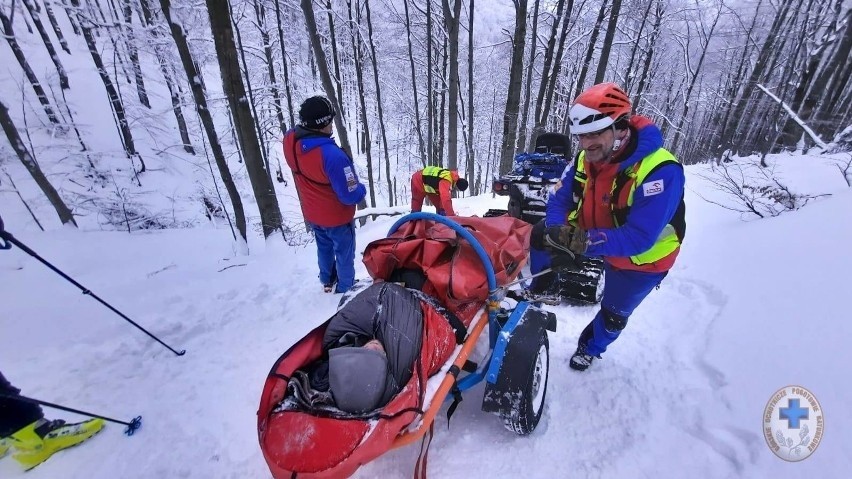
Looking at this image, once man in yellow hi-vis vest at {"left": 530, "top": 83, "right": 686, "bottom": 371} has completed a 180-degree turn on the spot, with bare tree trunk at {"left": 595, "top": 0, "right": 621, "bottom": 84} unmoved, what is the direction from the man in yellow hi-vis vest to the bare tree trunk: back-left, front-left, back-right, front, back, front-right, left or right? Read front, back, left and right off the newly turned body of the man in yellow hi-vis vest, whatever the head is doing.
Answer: front-left

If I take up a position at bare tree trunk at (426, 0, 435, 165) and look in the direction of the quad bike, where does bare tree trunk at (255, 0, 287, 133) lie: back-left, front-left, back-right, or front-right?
back-right

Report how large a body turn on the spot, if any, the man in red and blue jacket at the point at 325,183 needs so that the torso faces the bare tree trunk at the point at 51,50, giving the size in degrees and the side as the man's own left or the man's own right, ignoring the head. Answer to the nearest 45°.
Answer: approximately 90° to the man's own left

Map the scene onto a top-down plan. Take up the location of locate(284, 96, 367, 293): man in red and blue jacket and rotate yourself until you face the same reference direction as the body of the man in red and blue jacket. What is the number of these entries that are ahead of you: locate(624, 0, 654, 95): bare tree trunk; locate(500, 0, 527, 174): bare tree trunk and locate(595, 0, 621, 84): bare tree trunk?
3

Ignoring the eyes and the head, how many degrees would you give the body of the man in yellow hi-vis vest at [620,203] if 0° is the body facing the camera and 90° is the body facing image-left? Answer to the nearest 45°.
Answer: approximately 45°

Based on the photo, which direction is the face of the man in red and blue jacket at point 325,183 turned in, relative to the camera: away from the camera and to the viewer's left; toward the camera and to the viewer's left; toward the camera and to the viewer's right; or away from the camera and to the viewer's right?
away from the camera and to the viewer's right

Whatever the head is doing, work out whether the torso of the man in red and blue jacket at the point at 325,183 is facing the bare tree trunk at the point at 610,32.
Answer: yes

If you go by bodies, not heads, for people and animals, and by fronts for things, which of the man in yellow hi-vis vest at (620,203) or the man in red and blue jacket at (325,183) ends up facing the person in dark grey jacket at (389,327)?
the man in yellow hi-vis vest

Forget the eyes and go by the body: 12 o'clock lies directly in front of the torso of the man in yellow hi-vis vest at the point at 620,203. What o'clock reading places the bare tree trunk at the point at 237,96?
The bare tree trunk is roughly at 2 o'clock from the man in yellow hi-vis vest.
